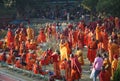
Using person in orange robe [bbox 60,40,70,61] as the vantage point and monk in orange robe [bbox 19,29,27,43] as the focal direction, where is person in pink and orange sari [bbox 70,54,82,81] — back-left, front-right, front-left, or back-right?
back-left
